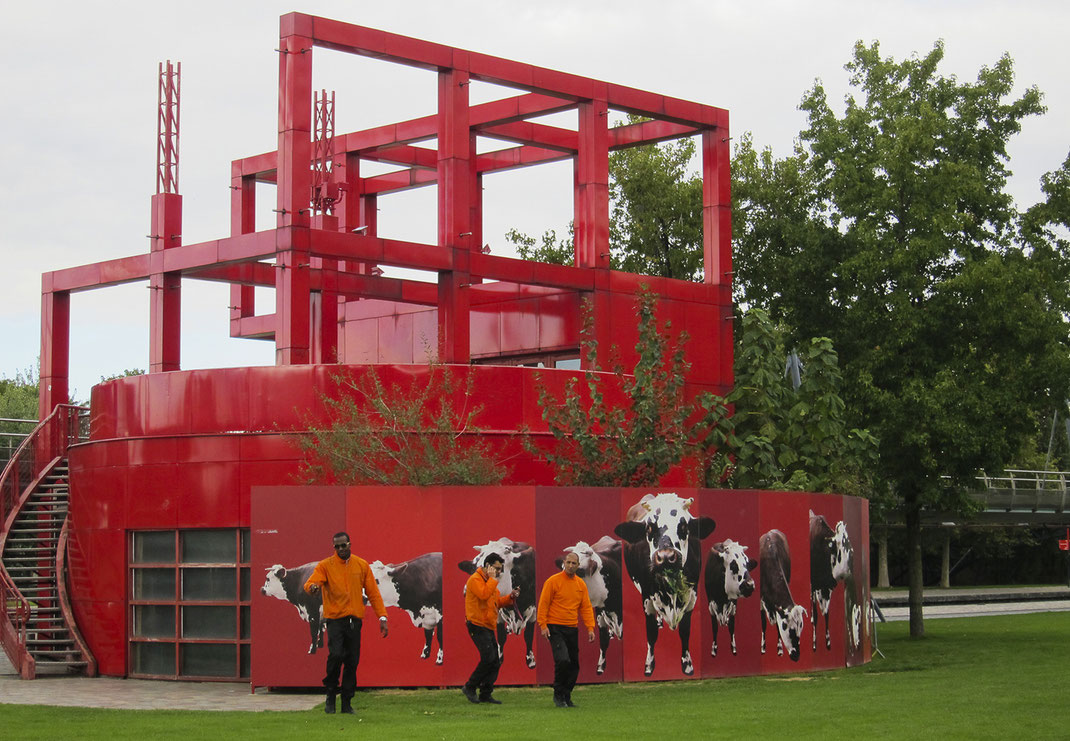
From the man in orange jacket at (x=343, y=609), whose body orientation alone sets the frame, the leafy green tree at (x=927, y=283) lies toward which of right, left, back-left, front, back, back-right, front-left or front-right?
back-left

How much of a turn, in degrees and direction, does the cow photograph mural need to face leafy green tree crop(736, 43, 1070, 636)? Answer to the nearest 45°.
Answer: approximately 135° to its left

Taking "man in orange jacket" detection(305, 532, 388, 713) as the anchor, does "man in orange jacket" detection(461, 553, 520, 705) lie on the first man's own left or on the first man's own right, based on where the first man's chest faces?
on the first man's own left

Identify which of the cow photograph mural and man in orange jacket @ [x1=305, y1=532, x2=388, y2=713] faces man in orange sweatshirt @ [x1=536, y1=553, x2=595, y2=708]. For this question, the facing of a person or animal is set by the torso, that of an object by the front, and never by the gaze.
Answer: the cow photograph mural

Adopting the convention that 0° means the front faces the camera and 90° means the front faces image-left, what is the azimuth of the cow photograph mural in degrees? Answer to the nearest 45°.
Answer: approximately 0°
